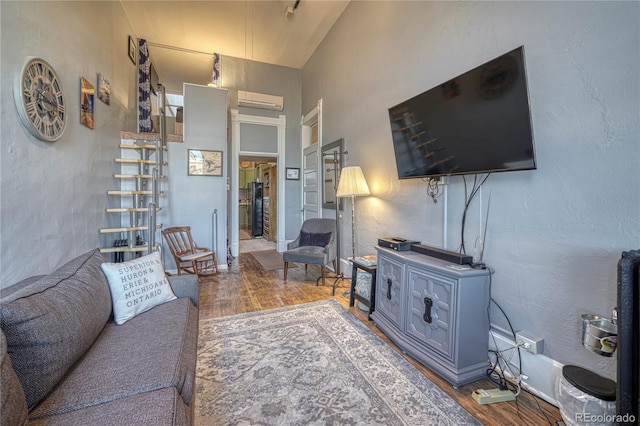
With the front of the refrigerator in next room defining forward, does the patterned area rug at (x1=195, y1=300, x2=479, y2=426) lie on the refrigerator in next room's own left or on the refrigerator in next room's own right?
on the refrigerator in next room's own left

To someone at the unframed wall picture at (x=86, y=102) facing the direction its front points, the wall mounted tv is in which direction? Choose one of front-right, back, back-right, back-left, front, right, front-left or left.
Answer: front-right

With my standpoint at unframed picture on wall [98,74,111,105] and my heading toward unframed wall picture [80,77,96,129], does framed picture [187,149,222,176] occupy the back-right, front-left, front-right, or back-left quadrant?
back-left

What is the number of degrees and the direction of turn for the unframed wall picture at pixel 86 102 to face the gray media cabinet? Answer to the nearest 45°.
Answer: approximately 45° to its right

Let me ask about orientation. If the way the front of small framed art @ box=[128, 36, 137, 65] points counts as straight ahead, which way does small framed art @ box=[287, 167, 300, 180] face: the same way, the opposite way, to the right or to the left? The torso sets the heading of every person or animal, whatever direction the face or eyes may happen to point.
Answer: to the right

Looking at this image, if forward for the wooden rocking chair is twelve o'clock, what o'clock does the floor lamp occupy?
The floor lamp is roughly at 12 o'clock from the wooden rocking chair.

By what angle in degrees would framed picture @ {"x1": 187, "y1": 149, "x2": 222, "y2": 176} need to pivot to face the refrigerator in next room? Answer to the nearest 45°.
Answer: approximately 180°

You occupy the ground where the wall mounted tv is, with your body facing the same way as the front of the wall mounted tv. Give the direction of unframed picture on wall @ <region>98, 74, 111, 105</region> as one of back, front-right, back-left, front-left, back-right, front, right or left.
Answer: front-right

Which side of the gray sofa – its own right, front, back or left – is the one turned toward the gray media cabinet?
front

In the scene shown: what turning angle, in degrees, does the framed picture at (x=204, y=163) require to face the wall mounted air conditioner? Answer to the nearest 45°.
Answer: approximately 135° to its left

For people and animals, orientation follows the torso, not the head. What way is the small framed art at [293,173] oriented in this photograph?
toward the camera

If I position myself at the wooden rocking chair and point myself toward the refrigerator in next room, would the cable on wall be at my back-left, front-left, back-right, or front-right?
back-right

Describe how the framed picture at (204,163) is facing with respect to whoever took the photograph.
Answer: facing the viewer

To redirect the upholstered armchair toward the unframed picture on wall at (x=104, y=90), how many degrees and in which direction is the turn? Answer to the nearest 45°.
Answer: approximately 45° to its right

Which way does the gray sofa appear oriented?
to the viewer's right

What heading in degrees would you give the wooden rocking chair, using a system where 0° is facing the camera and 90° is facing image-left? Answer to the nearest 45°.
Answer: approximately 315°
